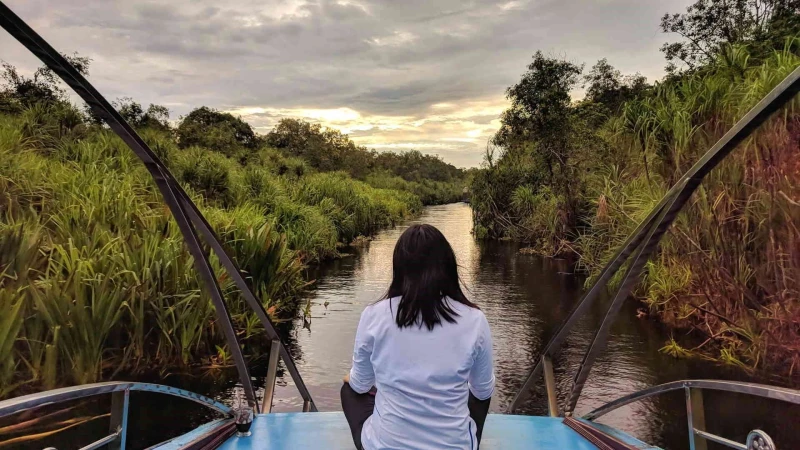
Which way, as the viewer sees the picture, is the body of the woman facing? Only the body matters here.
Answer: away from the camera

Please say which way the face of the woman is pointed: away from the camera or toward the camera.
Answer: away from the camera

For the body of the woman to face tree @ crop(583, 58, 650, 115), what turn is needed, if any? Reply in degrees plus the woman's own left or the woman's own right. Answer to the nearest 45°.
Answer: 0° — they already face it

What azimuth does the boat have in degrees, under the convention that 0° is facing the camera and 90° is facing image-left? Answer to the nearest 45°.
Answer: approximately 180°

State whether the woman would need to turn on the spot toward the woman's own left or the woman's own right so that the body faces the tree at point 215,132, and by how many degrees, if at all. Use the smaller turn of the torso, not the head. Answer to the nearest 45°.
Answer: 0° — they already face it

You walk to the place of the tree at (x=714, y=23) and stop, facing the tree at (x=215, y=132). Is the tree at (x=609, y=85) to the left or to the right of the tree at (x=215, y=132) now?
right
